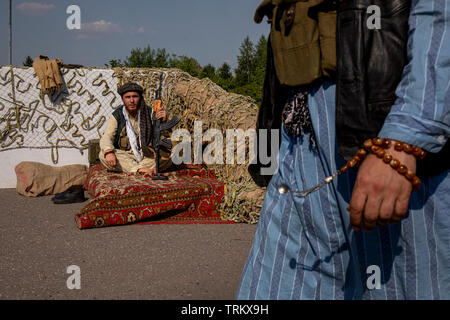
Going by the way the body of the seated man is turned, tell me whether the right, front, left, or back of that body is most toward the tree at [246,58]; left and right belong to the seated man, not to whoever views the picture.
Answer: back

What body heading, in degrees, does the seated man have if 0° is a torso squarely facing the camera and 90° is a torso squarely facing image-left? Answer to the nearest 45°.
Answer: approximately 0°

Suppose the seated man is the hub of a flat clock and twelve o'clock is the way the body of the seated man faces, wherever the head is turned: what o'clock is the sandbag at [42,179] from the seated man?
The sandbag is roughly at 4 o'clock from the seated man.
